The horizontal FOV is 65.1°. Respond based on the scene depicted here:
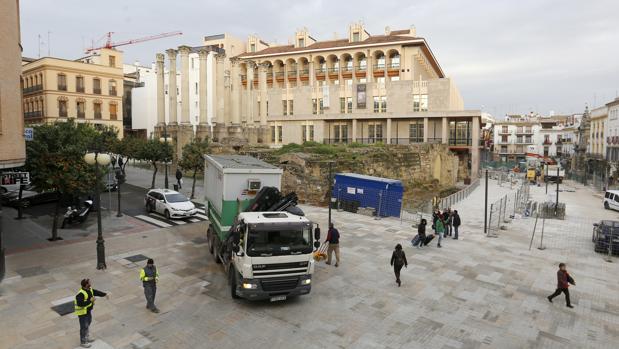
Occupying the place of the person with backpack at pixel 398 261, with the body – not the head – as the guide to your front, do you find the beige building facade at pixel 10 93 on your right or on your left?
on your left

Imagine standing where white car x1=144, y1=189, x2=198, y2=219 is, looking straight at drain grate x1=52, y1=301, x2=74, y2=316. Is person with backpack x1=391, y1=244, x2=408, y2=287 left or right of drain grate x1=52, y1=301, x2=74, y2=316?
left

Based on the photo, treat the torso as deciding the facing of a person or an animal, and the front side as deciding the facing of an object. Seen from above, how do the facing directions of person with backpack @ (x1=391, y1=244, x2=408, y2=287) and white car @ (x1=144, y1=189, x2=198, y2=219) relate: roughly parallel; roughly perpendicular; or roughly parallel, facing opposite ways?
roughly perpendicular

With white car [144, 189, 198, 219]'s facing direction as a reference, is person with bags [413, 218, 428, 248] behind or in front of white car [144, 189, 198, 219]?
in front

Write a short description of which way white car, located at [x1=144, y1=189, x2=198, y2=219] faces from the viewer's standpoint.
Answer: facing the viewer and to the right of the viewer

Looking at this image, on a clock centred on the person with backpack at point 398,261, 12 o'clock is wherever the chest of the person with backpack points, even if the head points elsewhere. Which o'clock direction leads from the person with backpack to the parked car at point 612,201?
The parked car is roughly at 1 o'clock from the person with backpack.

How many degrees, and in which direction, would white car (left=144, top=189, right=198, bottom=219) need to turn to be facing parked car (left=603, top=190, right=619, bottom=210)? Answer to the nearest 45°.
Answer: approximately 45° to its left

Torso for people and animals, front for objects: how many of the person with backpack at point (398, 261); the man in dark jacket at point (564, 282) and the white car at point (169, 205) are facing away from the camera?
1

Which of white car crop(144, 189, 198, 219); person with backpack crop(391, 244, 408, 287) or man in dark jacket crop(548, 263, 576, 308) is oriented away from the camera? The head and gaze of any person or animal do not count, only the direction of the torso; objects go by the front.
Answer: the person with backpack

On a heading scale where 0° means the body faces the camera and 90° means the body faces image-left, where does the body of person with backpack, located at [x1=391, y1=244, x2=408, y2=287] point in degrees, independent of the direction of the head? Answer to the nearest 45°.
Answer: approximately 180°
